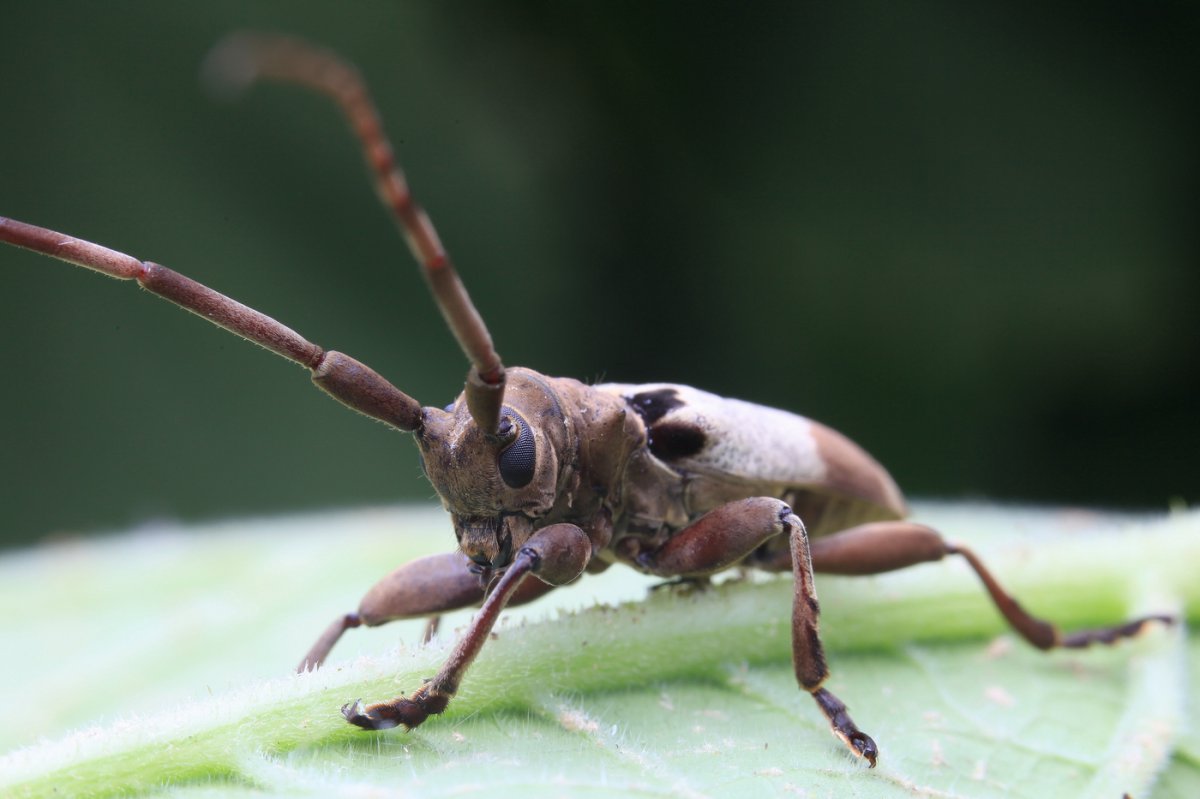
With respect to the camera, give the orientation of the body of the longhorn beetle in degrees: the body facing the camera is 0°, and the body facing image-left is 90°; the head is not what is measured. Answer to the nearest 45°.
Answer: approximately 45°
